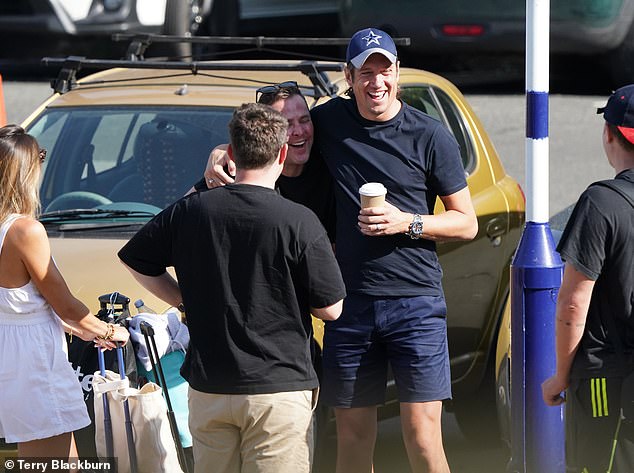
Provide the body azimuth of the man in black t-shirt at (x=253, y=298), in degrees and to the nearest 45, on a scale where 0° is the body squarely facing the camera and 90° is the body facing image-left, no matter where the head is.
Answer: approximately 180°

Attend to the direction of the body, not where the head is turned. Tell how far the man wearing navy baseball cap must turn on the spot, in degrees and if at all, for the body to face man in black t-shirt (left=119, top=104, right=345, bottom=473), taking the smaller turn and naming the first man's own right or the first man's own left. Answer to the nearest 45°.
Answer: approximately 45° to the first man's own right

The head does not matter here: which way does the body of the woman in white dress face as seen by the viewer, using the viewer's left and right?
facing away from the viewer and to the right of the viewer

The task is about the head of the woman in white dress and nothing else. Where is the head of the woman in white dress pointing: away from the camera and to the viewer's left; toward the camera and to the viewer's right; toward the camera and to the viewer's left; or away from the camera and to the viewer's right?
away from the camera and to the viewer's right

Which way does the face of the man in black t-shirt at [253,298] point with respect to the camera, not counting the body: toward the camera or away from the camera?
away from the camera

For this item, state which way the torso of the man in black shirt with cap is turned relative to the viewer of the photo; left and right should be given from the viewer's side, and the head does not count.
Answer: facing away from the viewer and to the left of the viewer
